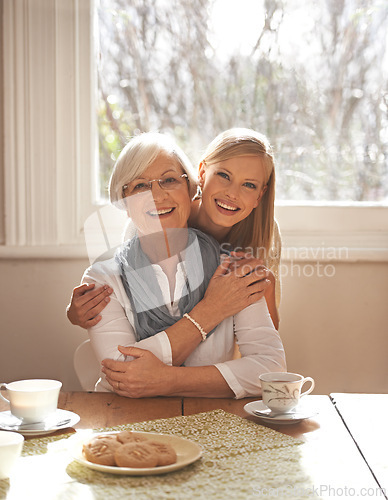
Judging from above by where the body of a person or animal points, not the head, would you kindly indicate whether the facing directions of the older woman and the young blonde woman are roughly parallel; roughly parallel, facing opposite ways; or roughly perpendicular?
roughly parallel

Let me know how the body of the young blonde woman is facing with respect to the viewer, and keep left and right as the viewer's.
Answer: facing the viewer

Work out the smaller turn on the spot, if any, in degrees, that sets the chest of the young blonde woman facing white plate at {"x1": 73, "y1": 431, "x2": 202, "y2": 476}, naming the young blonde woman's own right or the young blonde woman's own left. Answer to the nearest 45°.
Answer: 0° — they already face it

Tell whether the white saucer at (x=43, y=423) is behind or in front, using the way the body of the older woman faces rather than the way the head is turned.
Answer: in front

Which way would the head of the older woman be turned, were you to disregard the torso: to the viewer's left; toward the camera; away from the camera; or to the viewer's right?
toward the camera

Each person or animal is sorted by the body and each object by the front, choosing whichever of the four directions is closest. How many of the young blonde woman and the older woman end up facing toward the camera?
2

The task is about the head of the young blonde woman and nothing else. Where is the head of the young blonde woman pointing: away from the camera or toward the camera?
toward the camera

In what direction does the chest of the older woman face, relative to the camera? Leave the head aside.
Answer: toward the camera

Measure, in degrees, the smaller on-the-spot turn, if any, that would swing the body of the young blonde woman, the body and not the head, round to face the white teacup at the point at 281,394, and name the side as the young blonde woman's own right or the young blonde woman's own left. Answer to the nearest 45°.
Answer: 0° — they already face it

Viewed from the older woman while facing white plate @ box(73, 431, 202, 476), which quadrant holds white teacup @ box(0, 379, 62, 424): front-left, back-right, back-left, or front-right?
front-right

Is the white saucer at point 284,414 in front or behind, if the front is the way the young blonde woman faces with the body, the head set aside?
in front
